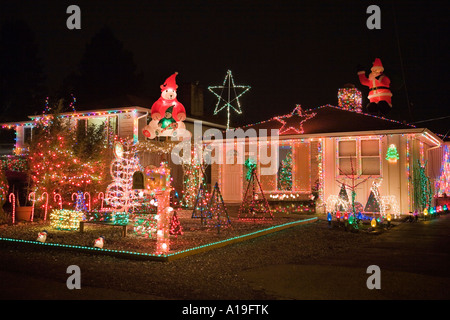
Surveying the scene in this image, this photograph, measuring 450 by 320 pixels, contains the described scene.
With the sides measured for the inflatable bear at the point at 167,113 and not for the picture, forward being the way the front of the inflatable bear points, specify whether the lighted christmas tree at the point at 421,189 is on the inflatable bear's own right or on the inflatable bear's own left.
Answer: on the inflatable bear's own left

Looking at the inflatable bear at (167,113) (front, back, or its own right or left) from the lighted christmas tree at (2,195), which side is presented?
right

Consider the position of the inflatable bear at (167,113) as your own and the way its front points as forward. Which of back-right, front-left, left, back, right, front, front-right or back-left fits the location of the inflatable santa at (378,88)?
left

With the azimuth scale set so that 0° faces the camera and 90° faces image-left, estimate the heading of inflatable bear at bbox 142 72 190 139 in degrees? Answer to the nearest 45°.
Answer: approximately 0°

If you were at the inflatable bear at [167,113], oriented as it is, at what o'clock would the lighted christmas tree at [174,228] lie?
The lighted christmas tree is roughly at 12 o'clock from the inflatable bear.

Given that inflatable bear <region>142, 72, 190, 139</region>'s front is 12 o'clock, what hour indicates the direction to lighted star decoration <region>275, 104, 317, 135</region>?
The lighted star decoration is roughly at 8 o'clock from the inflatable bear.

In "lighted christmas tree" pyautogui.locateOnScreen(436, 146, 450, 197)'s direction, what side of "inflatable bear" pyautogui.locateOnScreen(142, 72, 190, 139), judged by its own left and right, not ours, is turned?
left

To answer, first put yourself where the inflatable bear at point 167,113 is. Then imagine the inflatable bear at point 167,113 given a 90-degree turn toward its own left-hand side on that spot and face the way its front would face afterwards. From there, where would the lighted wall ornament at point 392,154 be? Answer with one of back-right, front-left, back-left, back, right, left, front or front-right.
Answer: front

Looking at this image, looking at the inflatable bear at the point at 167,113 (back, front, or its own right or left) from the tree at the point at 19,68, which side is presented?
back

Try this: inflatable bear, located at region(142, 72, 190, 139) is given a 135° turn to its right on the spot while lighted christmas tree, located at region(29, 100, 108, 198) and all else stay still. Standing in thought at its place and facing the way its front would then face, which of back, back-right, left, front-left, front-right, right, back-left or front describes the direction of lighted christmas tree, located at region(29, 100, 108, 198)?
front-left
